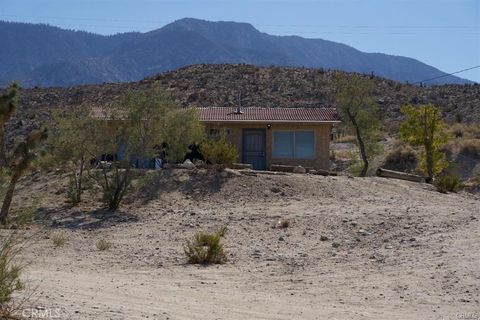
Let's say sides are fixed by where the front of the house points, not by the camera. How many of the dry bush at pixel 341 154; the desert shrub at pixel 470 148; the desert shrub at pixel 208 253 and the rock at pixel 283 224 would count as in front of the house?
2

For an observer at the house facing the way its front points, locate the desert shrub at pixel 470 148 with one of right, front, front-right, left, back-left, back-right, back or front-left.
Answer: back-left

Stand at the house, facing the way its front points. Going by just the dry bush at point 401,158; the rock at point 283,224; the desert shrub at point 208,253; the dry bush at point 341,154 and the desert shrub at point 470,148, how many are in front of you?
2

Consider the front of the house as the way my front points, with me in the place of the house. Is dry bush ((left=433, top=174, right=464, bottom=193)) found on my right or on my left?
on my left

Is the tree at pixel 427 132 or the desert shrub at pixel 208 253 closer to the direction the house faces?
the desert shrub

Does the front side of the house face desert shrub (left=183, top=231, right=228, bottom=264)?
yes

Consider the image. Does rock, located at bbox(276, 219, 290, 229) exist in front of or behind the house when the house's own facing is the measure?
in front

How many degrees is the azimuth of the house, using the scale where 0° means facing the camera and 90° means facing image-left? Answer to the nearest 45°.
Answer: approximately 0°

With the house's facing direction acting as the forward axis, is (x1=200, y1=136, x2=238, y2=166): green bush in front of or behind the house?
in front

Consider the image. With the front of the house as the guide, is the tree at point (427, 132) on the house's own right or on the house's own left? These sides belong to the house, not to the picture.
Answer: on the house's own left

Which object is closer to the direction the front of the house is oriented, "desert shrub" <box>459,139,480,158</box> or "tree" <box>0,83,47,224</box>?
the tree

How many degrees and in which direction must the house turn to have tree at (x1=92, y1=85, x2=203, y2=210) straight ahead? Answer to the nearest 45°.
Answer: approximately 45° to its right
